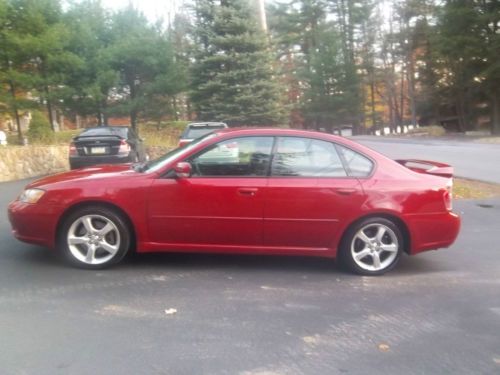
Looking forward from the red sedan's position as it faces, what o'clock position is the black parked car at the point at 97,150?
The black parked car is roughly at 2 o'clock from the red sedan.

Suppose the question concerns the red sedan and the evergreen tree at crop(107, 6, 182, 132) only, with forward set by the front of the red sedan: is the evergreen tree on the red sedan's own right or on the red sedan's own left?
on the red sedan's own right

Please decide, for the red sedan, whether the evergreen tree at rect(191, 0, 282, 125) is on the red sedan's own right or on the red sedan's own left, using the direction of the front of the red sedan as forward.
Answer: on the red sedan's own right

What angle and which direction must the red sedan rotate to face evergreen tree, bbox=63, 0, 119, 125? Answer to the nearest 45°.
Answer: approximately 90° to its right

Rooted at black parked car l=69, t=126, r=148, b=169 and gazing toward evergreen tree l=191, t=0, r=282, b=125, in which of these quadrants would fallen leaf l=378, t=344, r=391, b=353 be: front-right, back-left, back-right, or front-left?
back-right

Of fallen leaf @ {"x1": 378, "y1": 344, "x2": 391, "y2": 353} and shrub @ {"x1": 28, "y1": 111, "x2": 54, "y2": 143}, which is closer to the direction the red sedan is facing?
the shrub

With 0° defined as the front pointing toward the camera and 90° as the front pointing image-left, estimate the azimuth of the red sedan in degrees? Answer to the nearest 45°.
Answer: approximately 90°

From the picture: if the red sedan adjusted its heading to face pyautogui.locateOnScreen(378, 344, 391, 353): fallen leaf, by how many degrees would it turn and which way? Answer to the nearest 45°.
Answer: approximately 135° to its left

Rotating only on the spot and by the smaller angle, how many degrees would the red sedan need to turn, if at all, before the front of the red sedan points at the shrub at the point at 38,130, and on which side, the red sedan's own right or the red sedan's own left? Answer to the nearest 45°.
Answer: approximately 45° to the red sedan's own right

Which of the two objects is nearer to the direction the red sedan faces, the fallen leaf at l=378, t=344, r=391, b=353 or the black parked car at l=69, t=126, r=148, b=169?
the black parked car
